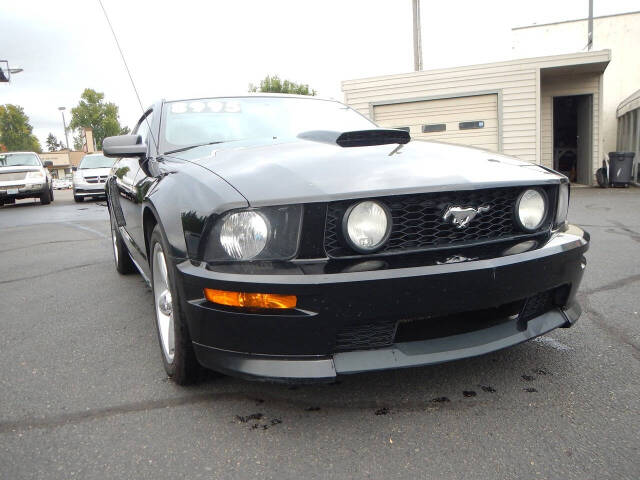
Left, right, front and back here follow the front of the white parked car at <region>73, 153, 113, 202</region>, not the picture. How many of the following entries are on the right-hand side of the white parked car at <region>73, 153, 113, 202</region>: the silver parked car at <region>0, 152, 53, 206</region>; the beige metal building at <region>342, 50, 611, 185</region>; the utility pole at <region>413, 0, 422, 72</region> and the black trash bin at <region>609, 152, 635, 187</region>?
1

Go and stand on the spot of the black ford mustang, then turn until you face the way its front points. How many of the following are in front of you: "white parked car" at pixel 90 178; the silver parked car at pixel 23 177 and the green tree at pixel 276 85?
0

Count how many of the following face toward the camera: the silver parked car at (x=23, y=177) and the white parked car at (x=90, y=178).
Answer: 2

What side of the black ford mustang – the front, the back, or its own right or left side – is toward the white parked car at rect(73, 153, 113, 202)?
back

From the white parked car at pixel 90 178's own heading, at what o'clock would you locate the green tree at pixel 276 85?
The green tree is roughly at 7 o'clock from the white parked car.

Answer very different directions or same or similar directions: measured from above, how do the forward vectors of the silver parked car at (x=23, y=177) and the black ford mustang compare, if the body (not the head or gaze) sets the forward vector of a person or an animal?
same or similar directions

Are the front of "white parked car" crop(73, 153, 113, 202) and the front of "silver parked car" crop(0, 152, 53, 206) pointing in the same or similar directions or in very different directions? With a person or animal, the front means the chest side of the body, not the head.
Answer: same or similar directions

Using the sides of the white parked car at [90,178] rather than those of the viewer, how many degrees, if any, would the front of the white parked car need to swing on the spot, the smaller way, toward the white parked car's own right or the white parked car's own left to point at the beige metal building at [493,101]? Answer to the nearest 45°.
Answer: approximately 45° to the white parked car's own left

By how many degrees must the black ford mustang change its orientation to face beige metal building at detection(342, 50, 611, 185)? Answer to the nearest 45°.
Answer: approximately 135° to its left

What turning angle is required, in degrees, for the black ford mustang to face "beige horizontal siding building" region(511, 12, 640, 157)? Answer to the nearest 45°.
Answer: approximately 90° to its left

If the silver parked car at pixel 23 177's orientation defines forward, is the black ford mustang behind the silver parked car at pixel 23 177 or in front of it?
in front

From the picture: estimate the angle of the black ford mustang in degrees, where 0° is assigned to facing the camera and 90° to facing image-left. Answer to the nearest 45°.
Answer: approximately 315°

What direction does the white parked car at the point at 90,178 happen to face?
toward the camera

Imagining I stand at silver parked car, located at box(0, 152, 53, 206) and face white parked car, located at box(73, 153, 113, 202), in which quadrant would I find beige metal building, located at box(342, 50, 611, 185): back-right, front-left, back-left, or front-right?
front-right

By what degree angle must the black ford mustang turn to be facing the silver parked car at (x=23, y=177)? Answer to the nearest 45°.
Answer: approximately 180°

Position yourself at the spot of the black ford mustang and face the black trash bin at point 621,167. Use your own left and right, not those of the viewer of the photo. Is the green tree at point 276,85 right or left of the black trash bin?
left

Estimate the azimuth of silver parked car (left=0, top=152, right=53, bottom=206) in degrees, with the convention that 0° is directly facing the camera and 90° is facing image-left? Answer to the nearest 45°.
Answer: approximately 0°

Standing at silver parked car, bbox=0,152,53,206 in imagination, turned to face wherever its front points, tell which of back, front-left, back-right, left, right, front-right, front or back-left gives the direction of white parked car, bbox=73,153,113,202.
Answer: left

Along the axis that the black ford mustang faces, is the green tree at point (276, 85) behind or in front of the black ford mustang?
behind

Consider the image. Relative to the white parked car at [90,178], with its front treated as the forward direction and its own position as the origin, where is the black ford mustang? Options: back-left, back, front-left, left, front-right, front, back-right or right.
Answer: front
